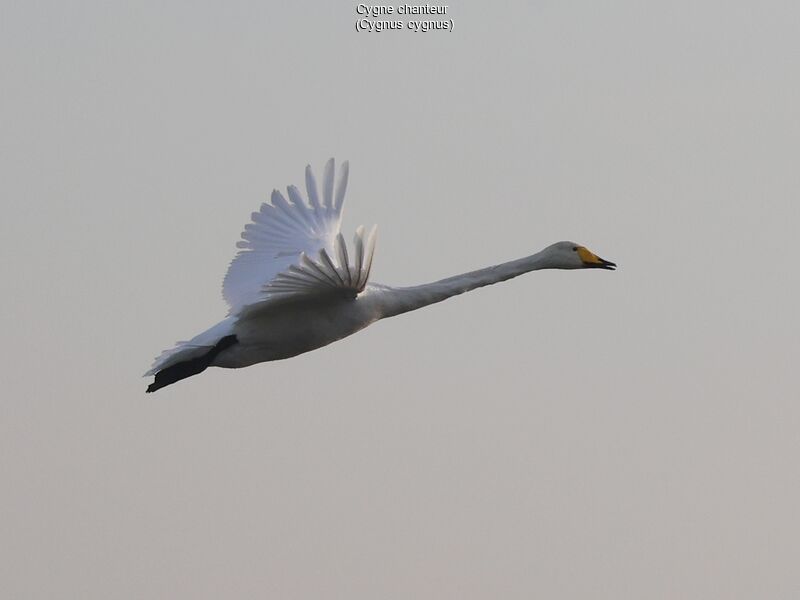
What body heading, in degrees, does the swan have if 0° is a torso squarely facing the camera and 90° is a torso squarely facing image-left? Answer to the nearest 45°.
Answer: approximately 270°
